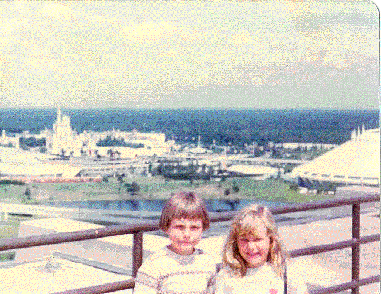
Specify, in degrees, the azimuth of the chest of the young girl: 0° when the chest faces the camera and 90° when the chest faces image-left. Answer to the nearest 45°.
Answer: approximately 0°
